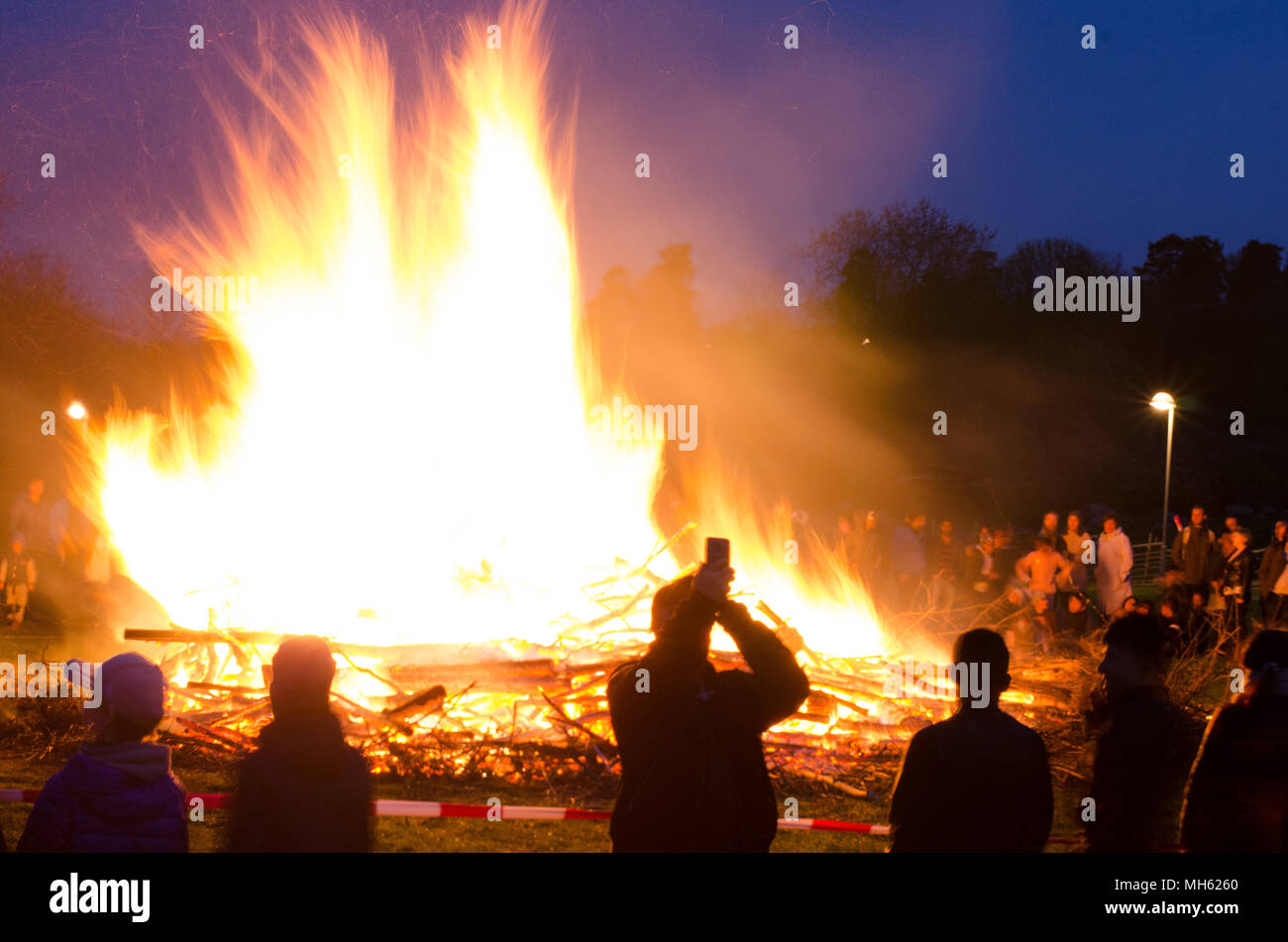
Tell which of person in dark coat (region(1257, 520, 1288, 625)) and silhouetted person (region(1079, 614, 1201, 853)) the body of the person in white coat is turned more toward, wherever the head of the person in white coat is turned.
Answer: the silhouetted person

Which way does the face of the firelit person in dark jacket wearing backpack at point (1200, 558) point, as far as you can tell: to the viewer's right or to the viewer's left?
to the viewer's left

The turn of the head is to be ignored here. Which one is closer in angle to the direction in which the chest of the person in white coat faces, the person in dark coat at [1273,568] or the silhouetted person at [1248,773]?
the silhouetted person

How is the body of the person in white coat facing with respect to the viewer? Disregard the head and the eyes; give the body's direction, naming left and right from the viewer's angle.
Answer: facing the viewer and to the left of the viewer

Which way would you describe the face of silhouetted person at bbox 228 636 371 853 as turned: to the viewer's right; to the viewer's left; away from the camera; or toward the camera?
away from the camera

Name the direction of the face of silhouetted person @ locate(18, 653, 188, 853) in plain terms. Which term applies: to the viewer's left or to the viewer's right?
to the viewer's right

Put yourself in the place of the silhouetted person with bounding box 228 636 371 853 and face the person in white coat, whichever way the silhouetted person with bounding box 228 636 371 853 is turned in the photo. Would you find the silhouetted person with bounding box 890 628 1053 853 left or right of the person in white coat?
right

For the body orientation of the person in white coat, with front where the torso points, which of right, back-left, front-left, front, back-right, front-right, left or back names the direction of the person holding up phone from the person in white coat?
front-left

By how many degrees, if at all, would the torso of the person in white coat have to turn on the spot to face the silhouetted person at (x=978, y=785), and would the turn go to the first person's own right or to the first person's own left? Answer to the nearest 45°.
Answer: approximately 45° to the first person's own left

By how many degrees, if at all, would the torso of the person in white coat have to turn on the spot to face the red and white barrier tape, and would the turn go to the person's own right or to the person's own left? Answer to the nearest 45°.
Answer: approximately 45° to the person's own left

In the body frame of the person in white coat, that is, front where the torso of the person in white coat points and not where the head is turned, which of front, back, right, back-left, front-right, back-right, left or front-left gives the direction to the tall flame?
front

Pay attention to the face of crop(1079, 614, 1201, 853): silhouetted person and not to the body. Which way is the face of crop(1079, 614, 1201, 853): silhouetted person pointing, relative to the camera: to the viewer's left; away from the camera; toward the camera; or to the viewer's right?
to the viewer's left
